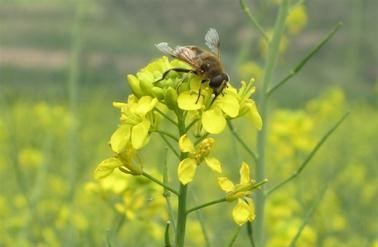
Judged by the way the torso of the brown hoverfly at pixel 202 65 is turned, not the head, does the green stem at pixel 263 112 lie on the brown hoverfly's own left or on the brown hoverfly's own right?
on the brown hoverfly's own left

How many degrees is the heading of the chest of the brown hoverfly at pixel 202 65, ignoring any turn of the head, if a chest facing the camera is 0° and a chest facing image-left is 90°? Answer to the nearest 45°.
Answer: approximately 315°
